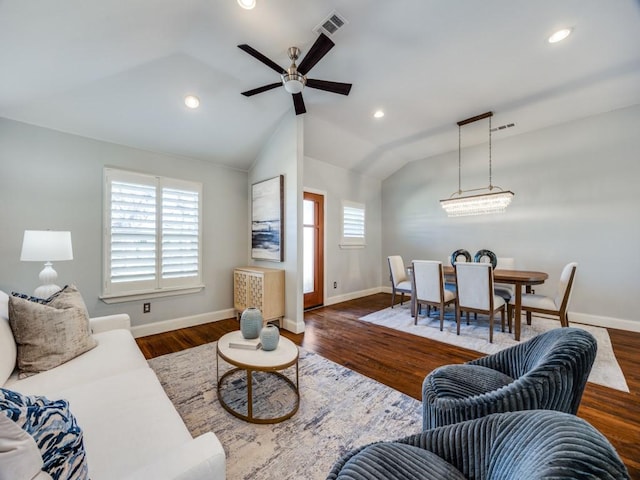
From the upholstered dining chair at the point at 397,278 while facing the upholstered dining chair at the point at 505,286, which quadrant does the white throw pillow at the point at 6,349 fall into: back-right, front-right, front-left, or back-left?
back-right

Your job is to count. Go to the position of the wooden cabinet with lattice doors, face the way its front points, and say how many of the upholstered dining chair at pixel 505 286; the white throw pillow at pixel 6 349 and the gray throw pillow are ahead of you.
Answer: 2

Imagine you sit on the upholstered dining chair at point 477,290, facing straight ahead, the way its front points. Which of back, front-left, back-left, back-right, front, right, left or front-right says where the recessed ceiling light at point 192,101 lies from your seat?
back

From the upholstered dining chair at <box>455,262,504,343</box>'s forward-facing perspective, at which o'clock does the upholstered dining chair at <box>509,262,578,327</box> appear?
the upholstered dining chair at <box>509,262,578,327</box> is roughly at 1 o'clock from the upholstered dining chair at <box>455,262,504,343</box>.

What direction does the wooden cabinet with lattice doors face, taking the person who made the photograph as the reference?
facing the viewer and to the left of the viewer

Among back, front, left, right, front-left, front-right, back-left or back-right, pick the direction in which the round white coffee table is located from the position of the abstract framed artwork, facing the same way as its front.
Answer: front-left

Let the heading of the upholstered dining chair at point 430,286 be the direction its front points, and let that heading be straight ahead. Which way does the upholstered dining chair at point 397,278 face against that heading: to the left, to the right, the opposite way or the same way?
to the right

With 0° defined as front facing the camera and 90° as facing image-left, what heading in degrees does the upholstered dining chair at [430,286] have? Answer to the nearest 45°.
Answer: approximately 225°

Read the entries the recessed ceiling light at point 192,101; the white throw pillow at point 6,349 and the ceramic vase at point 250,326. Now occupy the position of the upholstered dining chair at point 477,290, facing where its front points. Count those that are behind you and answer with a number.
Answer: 3

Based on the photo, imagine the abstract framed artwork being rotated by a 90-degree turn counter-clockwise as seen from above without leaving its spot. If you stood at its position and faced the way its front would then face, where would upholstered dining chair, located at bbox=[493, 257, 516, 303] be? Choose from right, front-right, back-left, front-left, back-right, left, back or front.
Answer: front-left

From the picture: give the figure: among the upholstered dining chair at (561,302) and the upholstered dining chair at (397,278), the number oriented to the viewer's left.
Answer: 1

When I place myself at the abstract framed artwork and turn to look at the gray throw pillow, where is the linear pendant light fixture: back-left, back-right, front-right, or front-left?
back-left

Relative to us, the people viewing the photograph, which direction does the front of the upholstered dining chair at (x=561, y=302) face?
facing to the left of the viewer

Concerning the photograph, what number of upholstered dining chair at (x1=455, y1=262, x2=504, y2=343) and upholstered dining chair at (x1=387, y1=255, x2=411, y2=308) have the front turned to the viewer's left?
0
